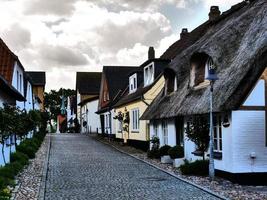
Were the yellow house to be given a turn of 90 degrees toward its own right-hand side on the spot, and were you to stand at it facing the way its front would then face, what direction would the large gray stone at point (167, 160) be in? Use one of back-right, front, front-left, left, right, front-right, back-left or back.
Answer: back-left

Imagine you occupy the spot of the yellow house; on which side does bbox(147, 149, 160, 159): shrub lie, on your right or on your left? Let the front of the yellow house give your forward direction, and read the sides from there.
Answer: on your left

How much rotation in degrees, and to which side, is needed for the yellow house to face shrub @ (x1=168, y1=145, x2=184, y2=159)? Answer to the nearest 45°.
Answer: approximately 45° to its left

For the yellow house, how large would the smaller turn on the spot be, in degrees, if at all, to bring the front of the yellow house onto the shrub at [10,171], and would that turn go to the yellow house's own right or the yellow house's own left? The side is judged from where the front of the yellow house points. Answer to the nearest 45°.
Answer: approximately 45° to the yellow house's own left

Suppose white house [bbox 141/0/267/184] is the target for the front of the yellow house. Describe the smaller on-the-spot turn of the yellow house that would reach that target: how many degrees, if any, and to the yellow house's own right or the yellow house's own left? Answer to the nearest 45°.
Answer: approximately 45° to the yellow house's own left

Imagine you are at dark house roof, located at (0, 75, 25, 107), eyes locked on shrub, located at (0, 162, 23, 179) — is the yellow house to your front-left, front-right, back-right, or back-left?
back-left

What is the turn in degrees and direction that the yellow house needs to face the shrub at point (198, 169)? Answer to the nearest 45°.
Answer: approximately 45° to its left

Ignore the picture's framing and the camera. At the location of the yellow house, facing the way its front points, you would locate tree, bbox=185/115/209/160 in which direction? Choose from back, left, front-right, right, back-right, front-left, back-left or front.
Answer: front-left
